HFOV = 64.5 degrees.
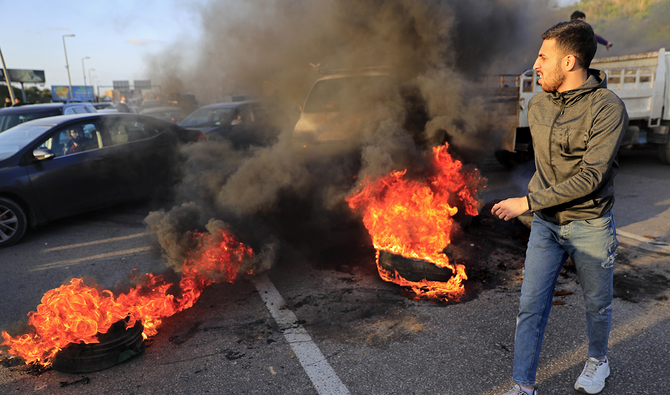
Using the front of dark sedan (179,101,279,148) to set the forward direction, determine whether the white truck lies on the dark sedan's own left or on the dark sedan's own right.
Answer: on the dark sedan's own left

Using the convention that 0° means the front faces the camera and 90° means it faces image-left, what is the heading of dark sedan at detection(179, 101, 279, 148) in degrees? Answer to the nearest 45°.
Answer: approximately 45°

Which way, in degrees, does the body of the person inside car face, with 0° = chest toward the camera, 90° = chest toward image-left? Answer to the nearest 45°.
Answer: approximately 45°

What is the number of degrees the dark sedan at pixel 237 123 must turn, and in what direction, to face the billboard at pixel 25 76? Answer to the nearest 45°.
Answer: approximately 90° to its right

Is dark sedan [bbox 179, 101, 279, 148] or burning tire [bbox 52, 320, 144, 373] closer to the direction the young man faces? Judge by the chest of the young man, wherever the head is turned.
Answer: the burning tire

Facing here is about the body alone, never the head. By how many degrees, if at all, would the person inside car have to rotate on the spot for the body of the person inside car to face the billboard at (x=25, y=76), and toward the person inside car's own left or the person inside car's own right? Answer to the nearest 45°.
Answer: approximately 135° to the person inside car's own right

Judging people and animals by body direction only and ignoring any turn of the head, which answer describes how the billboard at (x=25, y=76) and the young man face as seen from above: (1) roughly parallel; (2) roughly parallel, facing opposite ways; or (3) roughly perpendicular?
roughly perpendicular
